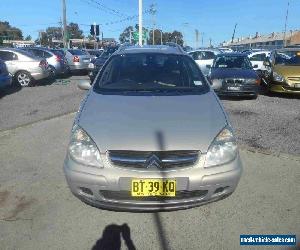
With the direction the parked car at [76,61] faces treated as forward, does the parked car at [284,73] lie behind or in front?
behind

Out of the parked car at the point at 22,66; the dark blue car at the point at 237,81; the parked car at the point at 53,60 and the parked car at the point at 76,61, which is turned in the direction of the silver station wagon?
the dark blue car

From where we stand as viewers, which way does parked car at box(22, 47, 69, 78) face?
facing away from the viewer and to the left of the viewer

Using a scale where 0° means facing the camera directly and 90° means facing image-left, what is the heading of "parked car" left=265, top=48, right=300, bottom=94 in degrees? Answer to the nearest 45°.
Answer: approximately 0°

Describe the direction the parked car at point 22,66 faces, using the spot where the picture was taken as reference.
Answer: facing away from the viewer and to the left of the viewer

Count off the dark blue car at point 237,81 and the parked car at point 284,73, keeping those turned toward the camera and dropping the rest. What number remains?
2

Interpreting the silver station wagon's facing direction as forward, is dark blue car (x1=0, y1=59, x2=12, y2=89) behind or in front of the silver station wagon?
behind

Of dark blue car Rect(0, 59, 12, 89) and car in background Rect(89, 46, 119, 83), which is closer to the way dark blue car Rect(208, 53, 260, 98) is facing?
the dark blue car
